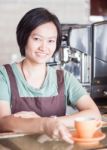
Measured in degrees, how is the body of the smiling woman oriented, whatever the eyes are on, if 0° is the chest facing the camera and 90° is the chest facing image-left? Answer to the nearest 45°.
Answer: approximately 0°

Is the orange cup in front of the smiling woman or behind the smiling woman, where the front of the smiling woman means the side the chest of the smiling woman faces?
in front
